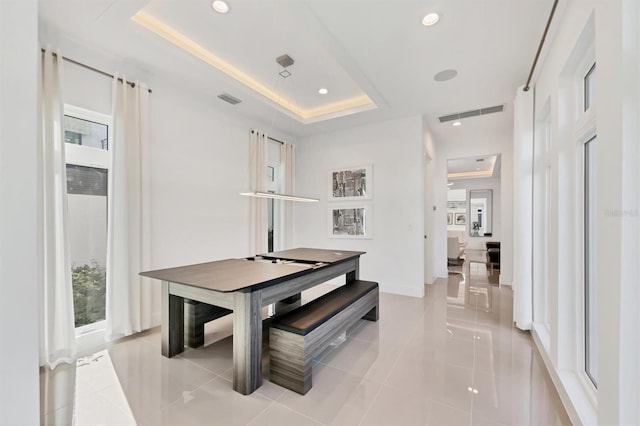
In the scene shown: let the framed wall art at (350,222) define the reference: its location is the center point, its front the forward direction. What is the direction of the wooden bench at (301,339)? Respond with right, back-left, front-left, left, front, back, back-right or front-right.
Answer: front-left

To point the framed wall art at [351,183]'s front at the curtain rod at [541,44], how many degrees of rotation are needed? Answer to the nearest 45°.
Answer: approximately 90° to its left

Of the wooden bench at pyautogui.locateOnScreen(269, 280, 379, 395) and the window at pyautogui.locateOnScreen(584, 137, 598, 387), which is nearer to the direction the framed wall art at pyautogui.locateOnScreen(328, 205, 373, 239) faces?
the wooden bench

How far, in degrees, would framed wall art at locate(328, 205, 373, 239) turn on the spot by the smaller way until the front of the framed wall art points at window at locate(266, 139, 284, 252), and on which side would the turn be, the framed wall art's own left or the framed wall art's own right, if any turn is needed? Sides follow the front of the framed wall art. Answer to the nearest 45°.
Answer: approximately 45° to the framed wall art's own right

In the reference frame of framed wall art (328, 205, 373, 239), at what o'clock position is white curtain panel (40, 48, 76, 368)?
The white curtain panel is roughly at 12 o'clock from the framed wall art.

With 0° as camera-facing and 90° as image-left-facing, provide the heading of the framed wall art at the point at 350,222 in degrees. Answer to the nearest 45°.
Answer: approximately 45°

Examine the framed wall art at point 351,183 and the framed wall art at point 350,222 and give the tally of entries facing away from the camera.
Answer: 0

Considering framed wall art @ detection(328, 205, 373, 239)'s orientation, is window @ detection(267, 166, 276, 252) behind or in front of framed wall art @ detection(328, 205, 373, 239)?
in front

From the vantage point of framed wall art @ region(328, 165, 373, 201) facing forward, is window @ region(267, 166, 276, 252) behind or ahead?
ahead

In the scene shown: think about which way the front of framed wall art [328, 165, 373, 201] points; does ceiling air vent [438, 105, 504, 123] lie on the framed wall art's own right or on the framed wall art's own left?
on the framed wall art's own left

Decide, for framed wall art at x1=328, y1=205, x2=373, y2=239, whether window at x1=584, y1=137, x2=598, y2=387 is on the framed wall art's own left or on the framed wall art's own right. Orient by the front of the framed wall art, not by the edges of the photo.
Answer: on the framed wall art's own left

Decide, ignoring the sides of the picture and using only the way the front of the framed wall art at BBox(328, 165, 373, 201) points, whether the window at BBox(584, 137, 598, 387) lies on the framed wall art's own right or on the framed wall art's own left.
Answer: on the framed wall art's own left

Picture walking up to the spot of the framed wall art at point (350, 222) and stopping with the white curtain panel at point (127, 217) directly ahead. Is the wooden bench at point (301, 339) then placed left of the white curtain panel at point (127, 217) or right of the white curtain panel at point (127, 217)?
left
